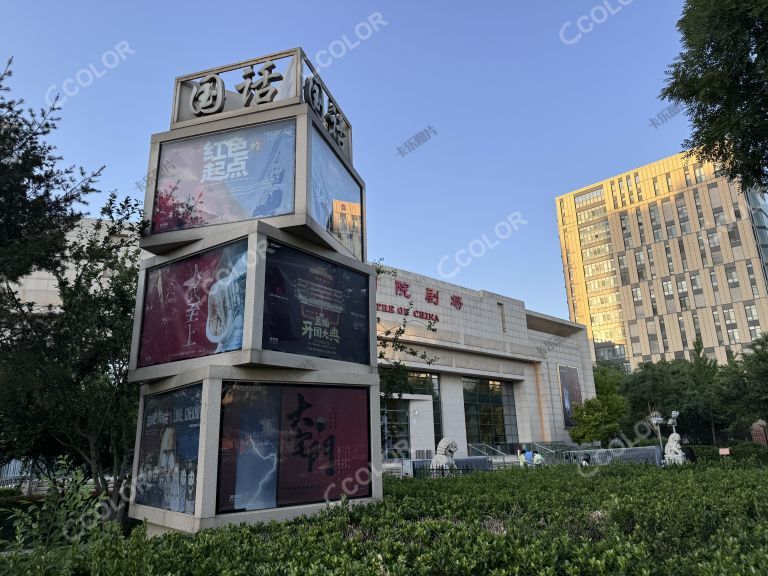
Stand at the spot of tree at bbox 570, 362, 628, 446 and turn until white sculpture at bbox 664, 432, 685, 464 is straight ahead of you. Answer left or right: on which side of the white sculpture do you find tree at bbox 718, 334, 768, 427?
left

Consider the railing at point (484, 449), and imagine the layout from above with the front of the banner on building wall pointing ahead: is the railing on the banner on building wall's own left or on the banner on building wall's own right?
on the banner on building wall's own right
